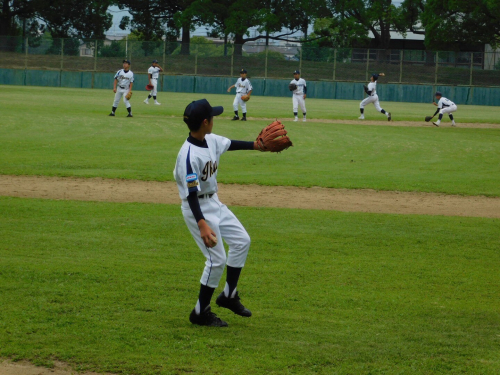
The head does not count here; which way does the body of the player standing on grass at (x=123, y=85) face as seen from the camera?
toward the camera

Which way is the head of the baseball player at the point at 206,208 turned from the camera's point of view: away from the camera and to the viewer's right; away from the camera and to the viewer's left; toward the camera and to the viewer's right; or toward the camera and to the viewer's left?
away from the camera and to the viewer's right

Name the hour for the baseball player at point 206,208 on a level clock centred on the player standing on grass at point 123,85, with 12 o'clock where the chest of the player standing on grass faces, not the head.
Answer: The baseball player is roughly at 12 o'clock from the player standing on grass.

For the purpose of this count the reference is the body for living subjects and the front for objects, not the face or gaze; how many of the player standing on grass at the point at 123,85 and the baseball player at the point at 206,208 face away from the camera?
0
